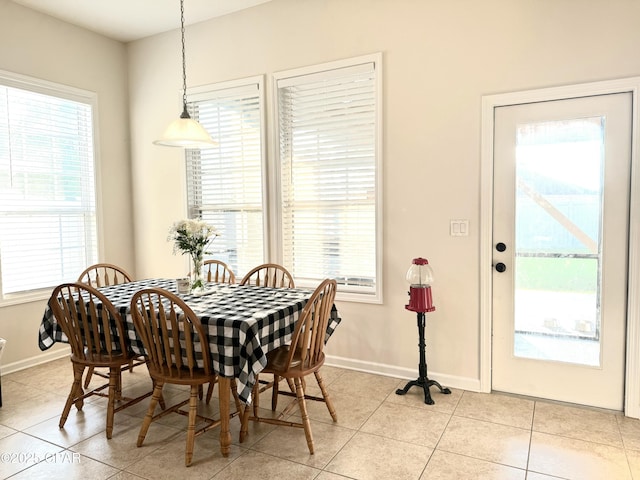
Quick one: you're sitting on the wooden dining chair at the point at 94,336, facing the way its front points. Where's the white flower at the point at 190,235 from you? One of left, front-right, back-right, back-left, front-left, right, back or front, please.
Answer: front-right

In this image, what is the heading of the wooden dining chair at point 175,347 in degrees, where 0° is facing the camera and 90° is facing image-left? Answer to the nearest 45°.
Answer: approximately 225°

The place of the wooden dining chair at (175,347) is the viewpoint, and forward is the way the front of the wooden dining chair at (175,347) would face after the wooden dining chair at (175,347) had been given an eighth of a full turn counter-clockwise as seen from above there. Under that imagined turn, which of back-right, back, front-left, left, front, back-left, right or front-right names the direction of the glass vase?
front

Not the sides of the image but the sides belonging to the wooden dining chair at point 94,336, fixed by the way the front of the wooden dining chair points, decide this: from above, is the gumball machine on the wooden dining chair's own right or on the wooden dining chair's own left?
on the wooden dining chair's own right

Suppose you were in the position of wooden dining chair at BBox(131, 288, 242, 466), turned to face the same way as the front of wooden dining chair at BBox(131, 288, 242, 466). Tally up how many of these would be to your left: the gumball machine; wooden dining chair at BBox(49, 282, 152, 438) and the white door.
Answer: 1

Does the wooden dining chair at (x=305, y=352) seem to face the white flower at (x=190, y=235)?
yes

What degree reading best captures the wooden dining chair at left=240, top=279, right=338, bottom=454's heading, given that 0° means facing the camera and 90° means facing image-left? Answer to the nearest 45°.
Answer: approximately 135°

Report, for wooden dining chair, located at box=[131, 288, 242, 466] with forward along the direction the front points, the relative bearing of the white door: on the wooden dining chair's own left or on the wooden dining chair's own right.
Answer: on the wooden dining chair's own right

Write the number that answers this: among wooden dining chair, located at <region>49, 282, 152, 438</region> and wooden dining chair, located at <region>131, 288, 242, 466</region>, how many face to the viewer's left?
0

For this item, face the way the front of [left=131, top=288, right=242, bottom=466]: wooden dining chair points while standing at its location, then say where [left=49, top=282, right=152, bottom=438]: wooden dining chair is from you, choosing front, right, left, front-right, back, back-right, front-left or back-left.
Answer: left

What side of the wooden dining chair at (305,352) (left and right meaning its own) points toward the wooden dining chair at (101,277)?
front

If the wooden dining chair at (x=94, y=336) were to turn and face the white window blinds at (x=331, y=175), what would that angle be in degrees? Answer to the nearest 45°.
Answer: approximately 45° to its right

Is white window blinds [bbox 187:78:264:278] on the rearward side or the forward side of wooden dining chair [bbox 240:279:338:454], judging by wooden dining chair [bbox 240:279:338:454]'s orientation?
on the forward side

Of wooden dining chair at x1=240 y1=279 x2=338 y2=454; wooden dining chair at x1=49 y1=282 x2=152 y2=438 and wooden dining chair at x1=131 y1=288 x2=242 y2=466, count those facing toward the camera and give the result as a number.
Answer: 0

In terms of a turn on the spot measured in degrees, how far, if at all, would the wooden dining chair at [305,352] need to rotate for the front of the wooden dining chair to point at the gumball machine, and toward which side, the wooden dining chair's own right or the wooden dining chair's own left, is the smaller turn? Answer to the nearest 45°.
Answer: approximately 90° to the wooden dining chair's own right

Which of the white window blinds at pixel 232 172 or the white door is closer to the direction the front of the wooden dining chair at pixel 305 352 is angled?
the white window blinds

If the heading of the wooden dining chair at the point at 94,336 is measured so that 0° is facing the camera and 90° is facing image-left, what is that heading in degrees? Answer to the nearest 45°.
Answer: approximately 225°

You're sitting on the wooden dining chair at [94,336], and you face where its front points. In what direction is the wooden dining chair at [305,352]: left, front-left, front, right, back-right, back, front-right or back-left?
right

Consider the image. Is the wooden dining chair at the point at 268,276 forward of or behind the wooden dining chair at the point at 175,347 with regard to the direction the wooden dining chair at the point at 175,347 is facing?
forward
